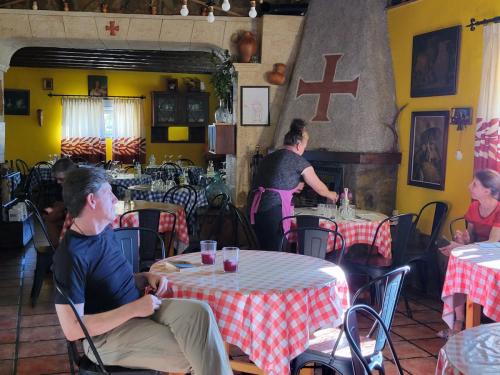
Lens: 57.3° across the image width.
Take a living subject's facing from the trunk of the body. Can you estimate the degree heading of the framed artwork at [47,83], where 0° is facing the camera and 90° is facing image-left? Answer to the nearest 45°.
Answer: approximately 0°

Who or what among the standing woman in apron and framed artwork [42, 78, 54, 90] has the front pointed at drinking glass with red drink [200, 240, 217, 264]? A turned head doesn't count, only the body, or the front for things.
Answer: the framed artwork

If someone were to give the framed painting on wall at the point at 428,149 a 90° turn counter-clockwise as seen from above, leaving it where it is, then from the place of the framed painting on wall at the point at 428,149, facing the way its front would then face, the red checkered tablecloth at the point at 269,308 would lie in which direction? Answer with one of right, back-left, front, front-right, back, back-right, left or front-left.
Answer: front-right

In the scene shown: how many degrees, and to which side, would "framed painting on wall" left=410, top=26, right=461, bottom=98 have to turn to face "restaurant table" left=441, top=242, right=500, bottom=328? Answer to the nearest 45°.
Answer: approximately 45° to its left

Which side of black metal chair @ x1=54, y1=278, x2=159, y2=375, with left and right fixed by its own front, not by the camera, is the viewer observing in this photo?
right

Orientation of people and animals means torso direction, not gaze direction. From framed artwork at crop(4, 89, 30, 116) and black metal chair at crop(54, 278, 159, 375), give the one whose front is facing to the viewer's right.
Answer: the black metal chair

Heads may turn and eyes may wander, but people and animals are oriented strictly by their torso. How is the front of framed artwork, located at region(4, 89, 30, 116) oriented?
toward the camera

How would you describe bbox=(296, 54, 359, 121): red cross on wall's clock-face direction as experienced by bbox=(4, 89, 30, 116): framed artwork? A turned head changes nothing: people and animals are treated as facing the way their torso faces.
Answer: The red cross on wall is roughly at 11 o'clock from the framed artwork.

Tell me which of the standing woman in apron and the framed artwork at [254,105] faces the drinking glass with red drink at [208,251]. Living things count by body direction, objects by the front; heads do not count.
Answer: the framed artwork

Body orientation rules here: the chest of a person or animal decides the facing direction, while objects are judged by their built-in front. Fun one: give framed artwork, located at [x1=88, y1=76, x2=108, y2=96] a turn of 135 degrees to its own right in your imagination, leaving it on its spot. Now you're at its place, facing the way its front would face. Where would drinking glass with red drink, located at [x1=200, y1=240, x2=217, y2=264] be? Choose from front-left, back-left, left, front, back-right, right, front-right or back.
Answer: back-left

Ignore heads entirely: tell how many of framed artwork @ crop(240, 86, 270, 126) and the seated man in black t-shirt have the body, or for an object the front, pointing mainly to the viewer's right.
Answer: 1

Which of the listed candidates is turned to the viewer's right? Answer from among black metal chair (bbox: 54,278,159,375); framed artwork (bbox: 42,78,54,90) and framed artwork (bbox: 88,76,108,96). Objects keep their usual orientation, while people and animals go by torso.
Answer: the black metal chair

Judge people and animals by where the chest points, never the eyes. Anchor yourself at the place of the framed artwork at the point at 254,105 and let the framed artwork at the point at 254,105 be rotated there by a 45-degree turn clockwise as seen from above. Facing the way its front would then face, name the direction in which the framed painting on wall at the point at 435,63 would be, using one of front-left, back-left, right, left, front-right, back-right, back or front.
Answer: left

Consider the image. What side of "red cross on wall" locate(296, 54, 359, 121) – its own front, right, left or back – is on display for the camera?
front

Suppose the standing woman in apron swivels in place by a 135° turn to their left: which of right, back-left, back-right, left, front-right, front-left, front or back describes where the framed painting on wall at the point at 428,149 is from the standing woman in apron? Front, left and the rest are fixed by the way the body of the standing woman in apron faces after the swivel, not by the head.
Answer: back-right

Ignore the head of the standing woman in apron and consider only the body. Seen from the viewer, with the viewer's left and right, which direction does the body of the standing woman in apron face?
facing away from the viewer and to the right of the viewer

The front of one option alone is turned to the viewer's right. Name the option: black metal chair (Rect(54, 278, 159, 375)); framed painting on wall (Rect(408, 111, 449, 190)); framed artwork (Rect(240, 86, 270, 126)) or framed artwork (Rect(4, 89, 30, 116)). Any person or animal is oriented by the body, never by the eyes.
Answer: the black metal chair

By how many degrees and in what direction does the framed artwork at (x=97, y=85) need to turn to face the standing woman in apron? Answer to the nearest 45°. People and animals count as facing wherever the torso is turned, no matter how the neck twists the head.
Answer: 0° — it already faces them

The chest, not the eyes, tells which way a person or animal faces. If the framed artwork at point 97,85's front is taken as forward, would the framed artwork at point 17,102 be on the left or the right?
on its right
